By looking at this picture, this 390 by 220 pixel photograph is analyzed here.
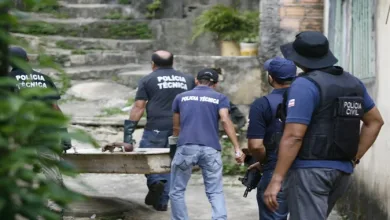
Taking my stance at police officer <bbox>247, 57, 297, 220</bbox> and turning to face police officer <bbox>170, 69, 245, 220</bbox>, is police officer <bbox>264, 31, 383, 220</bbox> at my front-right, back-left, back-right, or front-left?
back-left

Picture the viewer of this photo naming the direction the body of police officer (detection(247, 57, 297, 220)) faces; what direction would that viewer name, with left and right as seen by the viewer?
facing away from the viewer and to the left of the viewer

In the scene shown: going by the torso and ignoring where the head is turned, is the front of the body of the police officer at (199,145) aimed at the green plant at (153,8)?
yes

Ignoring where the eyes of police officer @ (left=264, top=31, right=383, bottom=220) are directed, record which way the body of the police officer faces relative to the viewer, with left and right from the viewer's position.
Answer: facing away from the viewer and to the left of the viewer

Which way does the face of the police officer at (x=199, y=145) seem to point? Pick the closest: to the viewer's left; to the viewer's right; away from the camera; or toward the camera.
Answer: away from the camera

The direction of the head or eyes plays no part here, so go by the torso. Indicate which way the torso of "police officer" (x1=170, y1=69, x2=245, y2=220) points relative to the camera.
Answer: away from the camera

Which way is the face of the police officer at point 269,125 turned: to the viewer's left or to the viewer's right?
to the viewer's left
